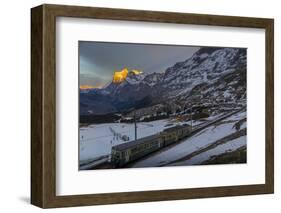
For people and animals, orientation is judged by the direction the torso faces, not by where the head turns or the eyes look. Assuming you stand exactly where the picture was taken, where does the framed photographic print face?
facing the viewer and to the right of the viewer
